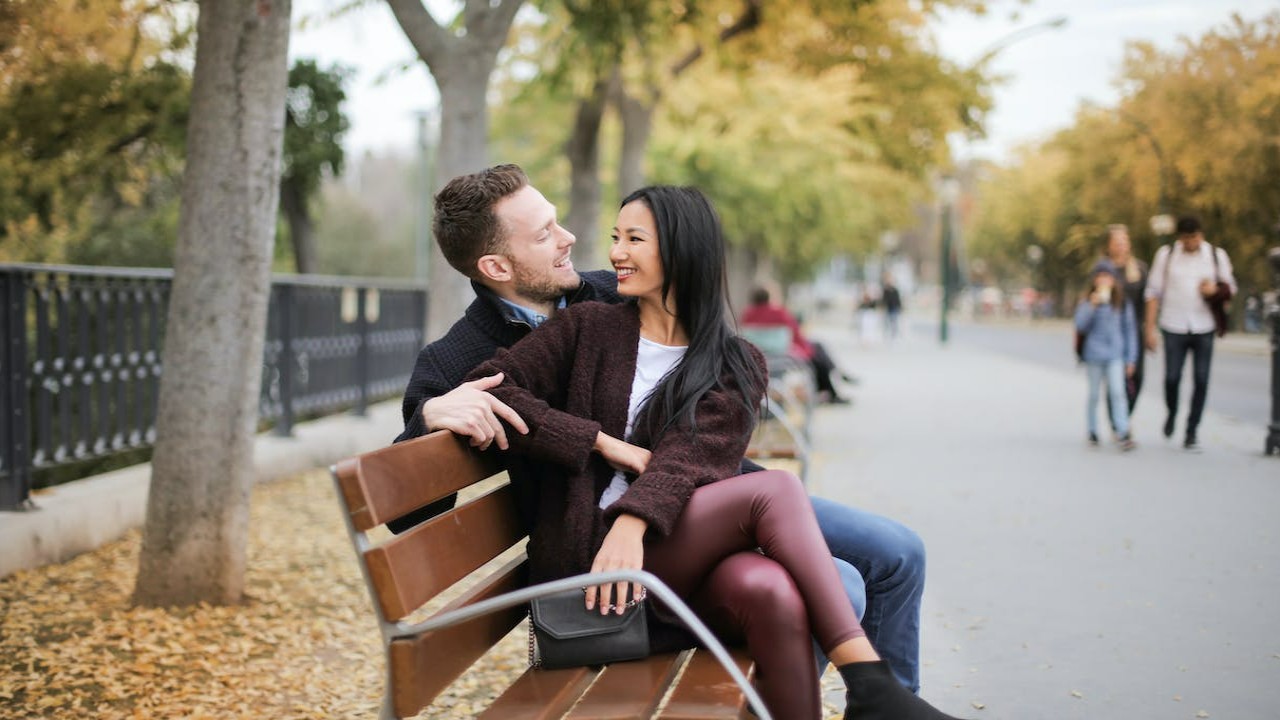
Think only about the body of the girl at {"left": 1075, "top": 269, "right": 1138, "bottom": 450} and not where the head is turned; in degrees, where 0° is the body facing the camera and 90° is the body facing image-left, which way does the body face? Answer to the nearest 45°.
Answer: approximately 0°

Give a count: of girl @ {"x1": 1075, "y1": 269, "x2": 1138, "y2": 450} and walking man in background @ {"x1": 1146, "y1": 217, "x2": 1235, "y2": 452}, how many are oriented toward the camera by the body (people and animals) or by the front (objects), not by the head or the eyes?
2

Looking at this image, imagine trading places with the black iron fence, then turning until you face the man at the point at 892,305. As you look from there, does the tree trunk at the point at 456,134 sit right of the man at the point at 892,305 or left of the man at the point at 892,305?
right

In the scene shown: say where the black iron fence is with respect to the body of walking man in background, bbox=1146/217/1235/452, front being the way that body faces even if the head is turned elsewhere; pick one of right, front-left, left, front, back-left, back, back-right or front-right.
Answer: front-right

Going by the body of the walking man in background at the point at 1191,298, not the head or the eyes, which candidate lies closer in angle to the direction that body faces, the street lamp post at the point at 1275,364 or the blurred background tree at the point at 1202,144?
the street lamp post

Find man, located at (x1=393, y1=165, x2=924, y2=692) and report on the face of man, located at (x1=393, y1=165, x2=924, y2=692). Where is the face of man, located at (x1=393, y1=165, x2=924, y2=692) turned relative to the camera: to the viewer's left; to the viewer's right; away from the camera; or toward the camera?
to the viewer's right

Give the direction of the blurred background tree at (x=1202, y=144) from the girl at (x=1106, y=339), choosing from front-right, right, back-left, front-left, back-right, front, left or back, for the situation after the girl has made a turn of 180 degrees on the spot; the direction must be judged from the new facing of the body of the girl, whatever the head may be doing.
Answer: front

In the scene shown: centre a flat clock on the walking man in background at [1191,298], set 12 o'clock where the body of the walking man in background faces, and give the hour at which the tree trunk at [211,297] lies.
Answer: The tree trunk is roughly at 1 o'clock from the walking man in background.

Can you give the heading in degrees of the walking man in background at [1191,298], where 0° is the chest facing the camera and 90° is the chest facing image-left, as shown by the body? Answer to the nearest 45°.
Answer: approximately 0°

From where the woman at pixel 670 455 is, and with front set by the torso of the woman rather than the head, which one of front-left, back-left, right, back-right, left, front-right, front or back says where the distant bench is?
back-left

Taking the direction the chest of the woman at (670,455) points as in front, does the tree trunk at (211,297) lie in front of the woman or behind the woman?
behind
